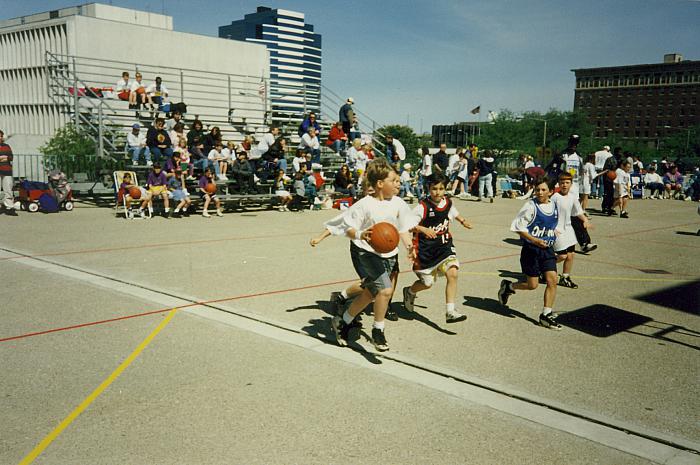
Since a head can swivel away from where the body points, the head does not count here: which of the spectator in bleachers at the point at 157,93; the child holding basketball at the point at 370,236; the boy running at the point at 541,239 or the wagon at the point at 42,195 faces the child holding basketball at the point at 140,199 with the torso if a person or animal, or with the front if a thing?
the spectator in bleachers

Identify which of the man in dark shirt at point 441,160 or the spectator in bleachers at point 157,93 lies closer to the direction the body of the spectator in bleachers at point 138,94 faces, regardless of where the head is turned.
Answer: the man in dark shirt

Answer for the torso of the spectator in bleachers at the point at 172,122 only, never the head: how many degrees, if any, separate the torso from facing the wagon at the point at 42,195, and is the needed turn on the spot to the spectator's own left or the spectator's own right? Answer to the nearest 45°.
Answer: approximately 90° to the spectator's own right

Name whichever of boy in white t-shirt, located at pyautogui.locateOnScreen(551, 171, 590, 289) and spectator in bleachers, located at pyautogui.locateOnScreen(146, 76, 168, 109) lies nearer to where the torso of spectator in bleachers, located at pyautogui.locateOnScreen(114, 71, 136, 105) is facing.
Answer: the boy in white t-shirt

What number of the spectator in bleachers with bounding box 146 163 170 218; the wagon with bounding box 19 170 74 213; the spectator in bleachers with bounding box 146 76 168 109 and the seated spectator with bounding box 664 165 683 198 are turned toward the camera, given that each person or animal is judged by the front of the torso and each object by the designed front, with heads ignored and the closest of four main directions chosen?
3
